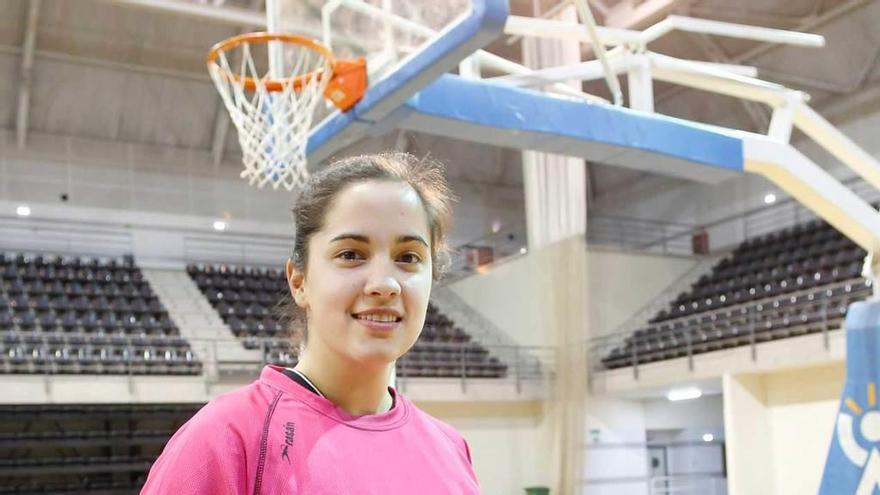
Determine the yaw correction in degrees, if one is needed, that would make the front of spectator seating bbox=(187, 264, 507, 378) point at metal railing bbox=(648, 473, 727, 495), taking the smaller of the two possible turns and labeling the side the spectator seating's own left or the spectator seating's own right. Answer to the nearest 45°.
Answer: approximately 90° to the spectator seating's own left

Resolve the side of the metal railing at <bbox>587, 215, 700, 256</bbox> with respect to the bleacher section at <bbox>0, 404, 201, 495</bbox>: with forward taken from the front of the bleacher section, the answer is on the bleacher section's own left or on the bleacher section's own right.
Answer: on the bleacher section's own left

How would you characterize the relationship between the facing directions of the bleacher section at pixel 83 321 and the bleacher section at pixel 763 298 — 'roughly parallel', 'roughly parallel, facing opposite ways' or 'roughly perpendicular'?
roughly perpendicular

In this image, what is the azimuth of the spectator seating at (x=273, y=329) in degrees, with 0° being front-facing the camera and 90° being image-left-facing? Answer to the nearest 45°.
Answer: approximately 0°

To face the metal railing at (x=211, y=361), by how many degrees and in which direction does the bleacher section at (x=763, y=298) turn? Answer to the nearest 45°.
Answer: approximately 45° to its right

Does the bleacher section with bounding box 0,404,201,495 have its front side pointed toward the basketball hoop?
yes

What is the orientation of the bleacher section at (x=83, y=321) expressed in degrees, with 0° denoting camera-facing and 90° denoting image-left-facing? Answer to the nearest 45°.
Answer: approximately 0°
